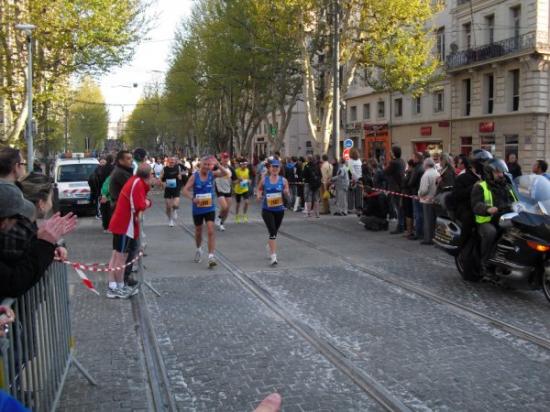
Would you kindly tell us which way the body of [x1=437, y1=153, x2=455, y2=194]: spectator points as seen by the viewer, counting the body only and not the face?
to the viewer's left

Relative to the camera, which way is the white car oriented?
toward the camera

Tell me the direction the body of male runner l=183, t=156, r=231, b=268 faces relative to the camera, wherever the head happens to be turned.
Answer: toward the camera

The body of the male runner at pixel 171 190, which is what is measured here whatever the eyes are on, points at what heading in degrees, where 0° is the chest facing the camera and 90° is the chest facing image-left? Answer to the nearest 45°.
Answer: approximately 0°

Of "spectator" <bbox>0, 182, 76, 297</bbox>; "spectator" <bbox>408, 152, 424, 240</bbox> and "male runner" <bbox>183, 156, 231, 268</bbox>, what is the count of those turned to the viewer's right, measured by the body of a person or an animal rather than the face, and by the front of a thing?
1

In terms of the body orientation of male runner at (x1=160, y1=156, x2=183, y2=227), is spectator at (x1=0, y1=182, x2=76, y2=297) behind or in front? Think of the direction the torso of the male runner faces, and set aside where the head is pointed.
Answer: in front

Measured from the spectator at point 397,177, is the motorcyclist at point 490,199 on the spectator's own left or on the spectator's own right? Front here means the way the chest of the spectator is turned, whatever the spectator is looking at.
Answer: on the spectator's own left

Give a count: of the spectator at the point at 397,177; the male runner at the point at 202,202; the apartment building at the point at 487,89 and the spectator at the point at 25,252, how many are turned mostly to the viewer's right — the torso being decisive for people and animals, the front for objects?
1

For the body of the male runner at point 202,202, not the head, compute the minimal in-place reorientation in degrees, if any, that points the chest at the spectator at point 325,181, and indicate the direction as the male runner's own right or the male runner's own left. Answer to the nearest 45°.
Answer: approximately 135° to the male runner's own left

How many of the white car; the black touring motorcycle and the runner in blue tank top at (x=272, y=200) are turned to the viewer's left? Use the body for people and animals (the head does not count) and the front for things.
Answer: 0

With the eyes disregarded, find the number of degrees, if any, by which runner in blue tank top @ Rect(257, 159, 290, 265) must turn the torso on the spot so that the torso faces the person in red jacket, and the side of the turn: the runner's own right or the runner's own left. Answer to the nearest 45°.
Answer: approximately 45° to the runner's own right

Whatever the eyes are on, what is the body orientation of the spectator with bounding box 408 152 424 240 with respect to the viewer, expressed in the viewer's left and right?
facing to the left of the viewer

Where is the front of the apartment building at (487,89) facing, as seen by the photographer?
facing the viewer and to the left of the viewer

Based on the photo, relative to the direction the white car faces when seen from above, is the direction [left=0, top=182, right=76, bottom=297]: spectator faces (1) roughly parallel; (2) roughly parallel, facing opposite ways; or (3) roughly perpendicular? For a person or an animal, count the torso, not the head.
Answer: roughly perpendicular

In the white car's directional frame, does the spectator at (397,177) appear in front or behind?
in front

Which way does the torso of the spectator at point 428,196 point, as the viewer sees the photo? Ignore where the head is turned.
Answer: to the viewer's left

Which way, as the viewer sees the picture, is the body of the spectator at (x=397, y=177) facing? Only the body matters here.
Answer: to the viewer's left

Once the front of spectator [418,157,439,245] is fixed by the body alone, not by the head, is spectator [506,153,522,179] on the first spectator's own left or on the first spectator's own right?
on the first spectator's own right

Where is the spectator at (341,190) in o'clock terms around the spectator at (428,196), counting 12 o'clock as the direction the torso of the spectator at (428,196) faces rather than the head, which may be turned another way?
the spectator at (341,190) is roughly at 2 o'clock from the spectator at (428,196).

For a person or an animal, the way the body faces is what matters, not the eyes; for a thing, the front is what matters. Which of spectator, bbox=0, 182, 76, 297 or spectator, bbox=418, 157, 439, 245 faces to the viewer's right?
spectator, bbox=0, 182, 76, 297
